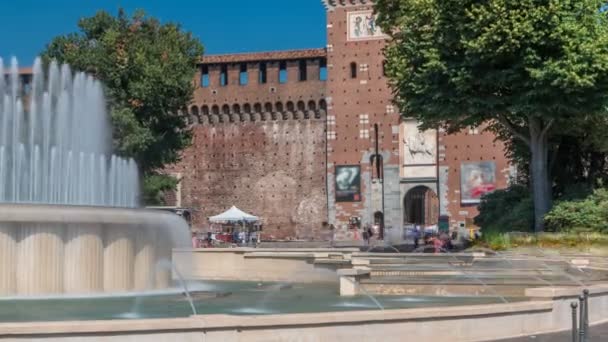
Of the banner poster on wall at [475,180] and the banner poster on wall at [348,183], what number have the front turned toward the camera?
2

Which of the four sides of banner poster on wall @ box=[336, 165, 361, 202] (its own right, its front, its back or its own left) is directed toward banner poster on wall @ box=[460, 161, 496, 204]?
left

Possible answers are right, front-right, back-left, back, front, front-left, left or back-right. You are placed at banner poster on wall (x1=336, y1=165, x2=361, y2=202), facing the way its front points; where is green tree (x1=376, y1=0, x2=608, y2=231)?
front

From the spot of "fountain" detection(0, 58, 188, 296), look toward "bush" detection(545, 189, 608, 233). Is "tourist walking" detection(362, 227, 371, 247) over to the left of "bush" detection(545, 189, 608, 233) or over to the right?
left

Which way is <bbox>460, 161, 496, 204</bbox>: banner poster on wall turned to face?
toward the camera

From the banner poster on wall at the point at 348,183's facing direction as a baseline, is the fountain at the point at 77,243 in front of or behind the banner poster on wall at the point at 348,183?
in front

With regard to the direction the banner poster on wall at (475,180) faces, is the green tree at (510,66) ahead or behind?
ahead

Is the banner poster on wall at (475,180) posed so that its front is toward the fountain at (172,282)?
yes

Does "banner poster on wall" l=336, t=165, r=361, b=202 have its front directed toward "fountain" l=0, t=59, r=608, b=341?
yes

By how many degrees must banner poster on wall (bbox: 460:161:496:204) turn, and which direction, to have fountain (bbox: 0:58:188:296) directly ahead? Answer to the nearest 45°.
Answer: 0° — it already faces it

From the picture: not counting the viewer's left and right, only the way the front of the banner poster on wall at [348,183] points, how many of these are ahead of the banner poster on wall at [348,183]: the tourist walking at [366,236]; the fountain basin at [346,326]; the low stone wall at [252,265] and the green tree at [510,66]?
4

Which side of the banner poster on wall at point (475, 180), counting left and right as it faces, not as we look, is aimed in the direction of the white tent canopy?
right

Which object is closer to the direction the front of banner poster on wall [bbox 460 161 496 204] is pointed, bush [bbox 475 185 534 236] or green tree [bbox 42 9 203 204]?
the bush
